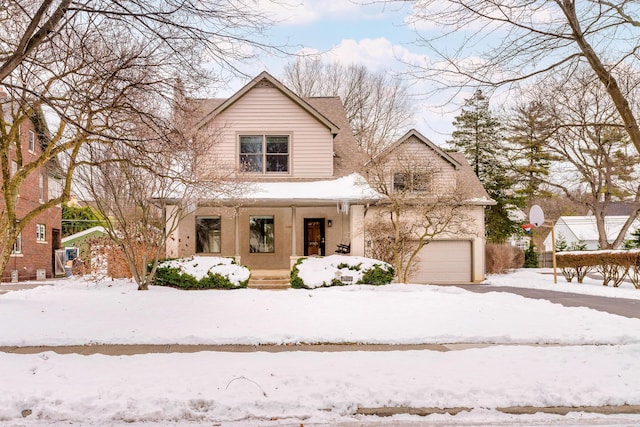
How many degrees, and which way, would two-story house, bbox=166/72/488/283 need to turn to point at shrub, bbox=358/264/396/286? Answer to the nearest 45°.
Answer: approximately 45° to its left

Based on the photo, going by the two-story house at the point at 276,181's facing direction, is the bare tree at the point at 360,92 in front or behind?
behind

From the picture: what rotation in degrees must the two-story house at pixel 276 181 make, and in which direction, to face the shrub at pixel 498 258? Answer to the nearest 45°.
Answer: approximately 135° to its left

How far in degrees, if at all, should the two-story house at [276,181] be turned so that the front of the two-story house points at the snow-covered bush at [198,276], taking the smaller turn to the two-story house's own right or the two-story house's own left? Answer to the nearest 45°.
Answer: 0° — it already faces it

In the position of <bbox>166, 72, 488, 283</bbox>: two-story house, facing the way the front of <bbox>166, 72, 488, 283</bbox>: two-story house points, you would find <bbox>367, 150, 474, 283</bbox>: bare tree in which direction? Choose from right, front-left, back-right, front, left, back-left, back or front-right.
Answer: front-left

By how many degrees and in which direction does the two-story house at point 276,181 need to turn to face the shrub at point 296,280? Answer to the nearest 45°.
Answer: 0° — it already faces it

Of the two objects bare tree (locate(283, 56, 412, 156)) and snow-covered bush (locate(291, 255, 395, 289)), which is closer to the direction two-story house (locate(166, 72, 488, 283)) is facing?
the snow-covered bush

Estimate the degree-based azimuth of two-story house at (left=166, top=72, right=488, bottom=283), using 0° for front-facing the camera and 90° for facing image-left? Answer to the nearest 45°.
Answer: approximately 0°

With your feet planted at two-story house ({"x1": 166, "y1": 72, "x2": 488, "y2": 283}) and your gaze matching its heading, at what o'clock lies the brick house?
The brick house is roughly at 4 o'clock from the two-story house.

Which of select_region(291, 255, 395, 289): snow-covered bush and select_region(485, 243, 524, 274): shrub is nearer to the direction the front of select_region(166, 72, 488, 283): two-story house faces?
the snow-covered bush
